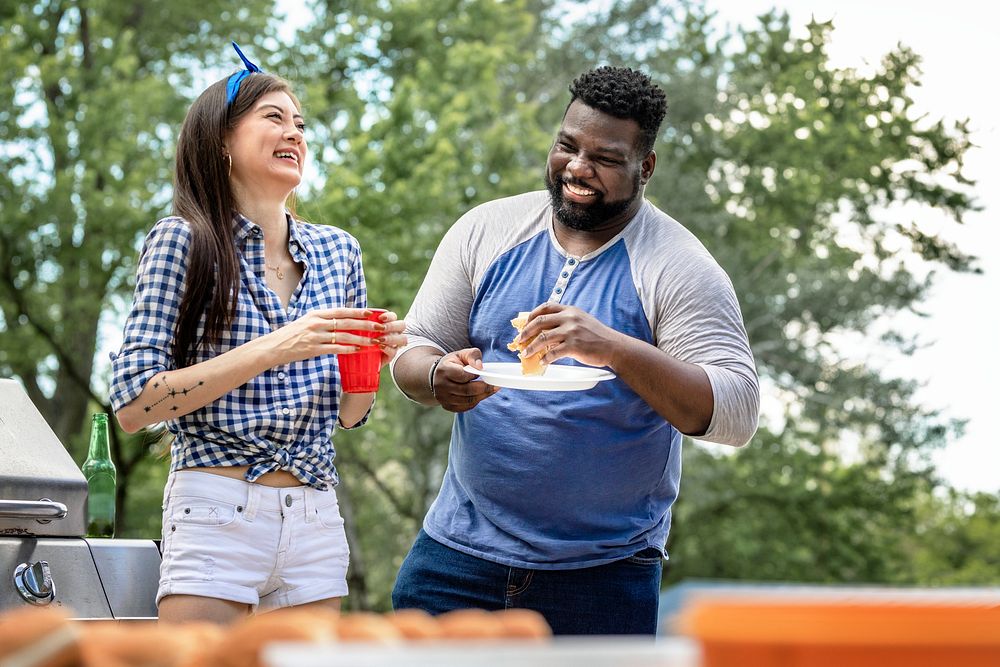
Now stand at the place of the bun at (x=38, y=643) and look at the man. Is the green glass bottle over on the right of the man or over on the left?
left

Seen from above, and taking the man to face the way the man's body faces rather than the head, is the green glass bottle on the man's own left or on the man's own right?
on the man's own right

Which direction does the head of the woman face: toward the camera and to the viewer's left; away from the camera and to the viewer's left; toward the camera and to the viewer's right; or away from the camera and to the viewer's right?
toward the camera and to the viewer's right

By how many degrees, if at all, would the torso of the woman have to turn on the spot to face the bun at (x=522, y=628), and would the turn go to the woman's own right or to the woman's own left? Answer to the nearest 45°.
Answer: approximately 45° to the woman's own right

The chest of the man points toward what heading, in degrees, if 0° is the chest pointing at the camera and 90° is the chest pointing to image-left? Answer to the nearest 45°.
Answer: approximately 0°

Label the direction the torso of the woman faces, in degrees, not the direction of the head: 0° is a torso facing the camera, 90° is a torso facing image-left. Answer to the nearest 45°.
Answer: approximately 315°

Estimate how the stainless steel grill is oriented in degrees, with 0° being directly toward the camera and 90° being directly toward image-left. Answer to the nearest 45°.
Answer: approximately 0°

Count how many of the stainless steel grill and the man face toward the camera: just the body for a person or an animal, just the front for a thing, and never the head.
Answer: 2
